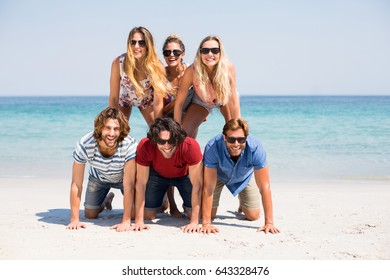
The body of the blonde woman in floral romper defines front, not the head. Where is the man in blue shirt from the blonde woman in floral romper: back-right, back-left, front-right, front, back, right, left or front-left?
front-left

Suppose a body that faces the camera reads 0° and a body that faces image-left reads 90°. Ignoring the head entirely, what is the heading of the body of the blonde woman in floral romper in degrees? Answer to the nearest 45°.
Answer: approximately 0°
